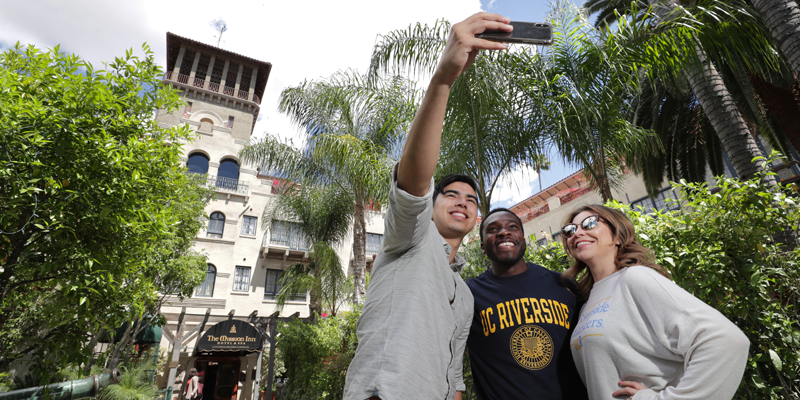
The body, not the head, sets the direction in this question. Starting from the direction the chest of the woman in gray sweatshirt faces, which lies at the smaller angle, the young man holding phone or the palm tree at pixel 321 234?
the young man holding phone

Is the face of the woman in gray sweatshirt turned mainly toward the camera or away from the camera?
toward the camera

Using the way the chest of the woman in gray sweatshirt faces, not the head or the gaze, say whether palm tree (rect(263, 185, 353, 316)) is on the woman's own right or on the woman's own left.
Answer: on the woman's own right

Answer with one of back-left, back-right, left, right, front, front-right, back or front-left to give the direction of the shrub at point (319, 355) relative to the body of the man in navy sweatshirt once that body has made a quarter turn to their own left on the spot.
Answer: back-left

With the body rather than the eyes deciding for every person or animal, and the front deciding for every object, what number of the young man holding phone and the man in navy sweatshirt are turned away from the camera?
0

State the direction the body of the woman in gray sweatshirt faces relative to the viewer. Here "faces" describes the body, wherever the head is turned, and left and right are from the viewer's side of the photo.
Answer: facing the viewer and to the left of the viewer

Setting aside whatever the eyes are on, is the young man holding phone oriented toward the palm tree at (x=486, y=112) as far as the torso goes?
no

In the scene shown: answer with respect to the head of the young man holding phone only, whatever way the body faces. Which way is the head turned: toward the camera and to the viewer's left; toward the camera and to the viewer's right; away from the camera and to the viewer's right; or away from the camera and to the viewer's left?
toward the camera and to the viewer's right

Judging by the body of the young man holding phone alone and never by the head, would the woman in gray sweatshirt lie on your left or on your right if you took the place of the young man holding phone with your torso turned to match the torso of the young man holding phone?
on your left

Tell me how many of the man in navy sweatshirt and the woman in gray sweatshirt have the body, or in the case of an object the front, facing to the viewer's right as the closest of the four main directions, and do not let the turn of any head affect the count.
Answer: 0

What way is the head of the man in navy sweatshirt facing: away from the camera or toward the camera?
toward the camera

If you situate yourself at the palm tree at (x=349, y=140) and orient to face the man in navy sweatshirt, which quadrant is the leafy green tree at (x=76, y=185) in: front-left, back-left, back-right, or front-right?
front-right

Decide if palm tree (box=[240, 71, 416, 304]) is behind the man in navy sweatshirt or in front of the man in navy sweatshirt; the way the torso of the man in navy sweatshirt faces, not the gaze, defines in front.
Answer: behind

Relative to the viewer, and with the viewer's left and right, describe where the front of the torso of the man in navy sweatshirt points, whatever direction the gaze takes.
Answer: facing the viewer
